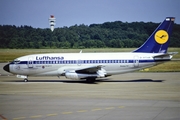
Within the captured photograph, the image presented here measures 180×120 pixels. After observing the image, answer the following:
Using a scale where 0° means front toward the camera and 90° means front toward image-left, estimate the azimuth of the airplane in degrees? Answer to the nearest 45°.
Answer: approximately 90°
